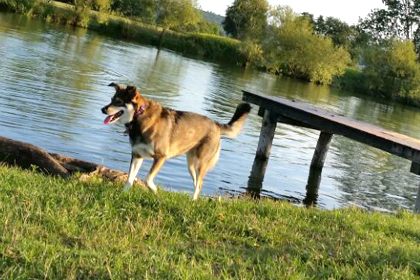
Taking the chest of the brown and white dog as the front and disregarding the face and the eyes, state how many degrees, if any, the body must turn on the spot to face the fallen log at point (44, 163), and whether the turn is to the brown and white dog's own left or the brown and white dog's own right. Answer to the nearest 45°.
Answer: approximately 45° to the brown and white dog's own right

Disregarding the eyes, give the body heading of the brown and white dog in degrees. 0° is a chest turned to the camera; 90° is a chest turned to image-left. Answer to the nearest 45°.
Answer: approximately 90°

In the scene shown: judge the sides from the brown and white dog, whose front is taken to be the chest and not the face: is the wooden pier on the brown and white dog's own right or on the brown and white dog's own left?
on the brown and white dog's own right

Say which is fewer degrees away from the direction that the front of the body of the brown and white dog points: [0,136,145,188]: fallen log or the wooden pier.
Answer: the fallen log
